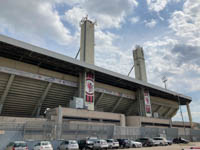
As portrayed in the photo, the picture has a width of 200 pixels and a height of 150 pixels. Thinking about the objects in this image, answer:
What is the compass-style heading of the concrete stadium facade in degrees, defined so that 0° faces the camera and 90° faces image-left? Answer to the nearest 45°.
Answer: approximately 315°

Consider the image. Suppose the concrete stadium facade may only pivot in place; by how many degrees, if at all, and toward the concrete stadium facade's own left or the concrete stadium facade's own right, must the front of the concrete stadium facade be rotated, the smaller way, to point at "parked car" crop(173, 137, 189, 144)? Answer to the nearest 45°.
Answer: approximately 45° to the concrete stadium facade's own left

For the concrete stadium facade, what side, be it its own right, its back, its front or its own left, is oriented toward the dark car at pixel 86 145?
front

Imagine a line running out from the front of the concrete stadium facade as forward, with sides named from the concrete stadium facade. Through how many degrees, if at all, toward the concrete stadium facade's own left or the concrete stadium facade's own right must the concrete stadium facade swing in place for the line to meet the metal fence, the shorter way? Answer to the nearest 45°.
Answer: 0° — it already faces it
